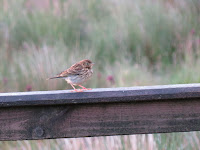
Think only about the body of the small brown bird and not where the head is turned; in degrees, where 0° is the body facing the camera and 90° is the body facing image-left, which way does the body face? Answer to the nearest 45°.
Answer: approximately 270°
